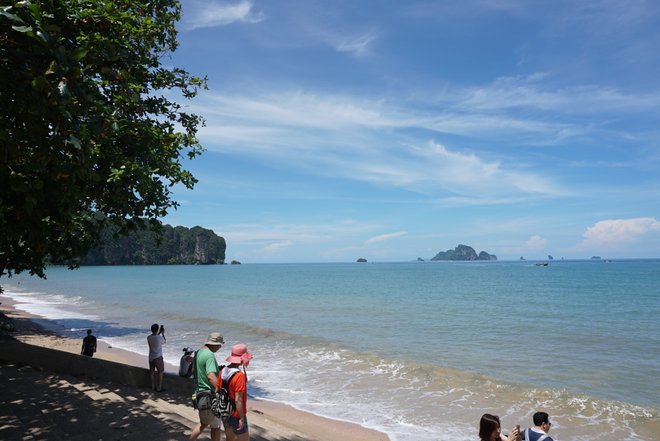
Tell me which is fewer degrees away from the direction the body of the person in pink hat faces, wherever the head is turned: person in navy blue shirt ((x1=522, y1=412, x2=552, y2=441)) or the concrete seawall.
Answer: the person in navy blue shirt

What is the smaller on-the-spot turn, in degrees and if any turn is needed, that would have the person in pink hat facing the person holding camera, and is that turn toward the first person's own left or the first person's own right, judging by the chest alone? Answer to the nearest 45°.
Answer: approximately 90° to the first person's own left

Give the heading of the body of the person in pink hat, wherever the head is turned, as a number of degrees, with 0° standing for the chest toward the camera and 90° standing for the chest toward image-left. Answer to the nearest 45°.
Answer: approximately 270°

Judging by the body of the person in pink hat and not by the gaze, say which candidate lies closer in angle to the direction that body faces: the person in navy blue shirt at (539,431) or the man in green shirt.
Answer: the person in navy blue shirt

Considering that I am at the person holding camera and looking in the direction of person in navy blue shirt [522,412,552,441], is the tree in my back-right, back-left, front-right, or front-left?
front-right

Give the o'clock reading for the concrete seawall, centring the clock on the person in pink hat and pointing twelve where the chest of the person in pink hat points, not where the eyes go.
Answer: The concrete seawall is roughly at 8 o'clock from the person in pink hat.

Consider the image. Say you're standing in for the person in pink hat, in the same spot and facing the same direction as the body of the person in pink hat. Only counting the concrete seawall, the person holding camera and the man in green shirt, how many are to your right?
0

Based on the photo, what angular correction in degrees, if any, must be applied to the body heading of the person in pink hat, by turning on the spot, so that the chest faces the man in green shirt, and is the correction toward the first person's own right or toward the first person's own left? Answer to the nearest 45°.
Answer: approximately 135° to the first person's own left

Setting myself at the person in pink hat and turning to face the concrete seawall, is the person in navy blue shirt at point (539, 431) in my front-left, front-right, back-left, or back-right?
back-right
